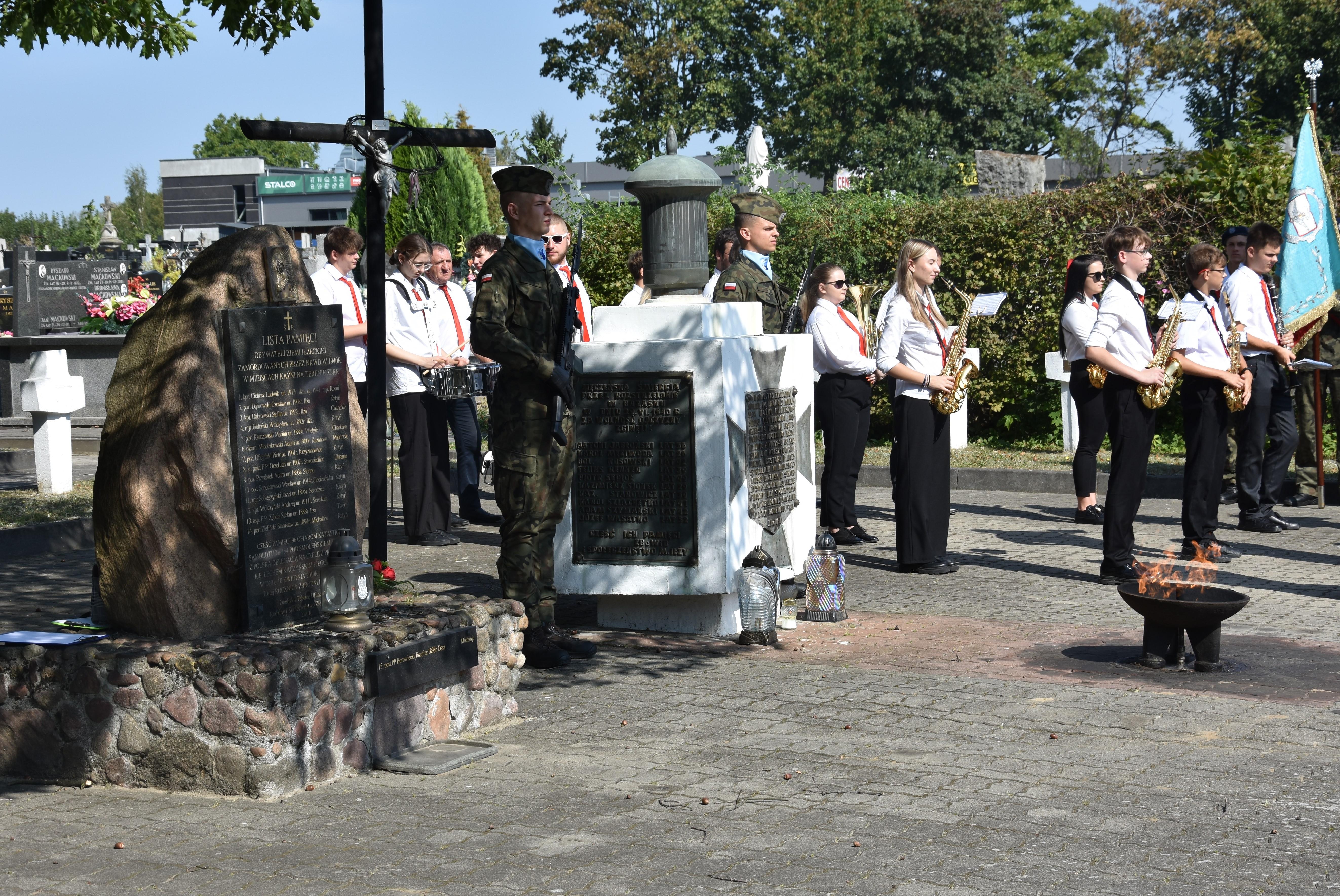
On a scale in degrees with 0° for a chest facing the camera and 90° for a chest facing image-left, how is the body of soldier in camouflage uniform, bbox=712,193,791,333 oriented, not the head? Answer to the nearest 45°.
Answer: approximately 315°

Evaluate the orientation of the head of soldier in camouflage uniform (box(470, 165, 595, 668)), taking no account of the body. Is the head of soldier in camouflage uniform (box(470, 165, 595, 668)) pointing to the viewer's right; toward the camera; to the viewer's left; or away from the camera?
to the viewer's right

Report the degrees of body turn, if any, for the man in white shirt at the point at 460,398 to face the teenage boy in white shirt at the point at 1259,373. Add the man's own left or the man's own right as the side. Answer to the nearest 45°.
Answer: approximately 45° to the man's own left

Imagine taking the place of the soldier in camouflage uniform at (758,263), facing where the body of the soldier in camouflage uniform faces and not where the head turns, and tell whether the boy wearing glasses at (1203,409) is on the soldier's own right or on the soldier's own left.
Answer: on the soldier's own left

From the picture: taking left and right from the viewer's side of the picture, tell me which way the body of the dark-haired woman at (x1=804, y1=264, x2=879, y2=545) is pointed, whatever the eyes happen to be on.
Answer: facing to the right of the viewer

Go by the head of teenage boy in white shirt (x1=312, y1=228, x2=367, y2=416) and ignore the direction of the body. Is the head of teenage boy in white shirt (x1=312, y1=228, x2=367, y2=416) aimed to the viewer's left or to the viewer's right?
to the viewer's right

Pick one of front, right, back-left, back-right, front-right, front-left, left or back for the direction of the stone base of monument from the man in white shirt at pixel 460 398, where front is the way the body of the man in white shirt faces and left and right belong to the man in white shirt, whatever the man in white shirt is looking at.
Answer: front-right

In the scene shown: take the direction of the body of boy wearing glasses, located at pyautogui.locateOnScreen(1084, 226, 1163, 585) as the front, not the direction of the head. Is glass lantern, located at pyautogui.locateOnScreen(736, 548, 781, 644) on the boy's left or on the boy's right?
on the boy's right

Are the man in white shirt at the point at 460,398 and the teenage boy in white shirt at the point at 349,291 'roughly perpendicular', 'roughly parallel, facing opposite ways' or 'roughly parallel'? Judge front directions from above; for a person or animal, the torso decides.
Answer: roughly parallel
